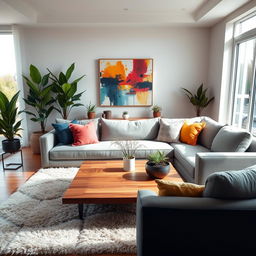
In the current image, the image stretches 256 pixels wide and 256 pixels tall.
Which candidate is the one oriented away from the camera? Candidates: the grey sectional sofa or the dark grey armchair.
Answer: the dark grey armchair

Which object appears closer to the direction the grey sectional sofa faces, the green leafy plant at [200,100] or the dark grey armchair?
the dark grey armchair

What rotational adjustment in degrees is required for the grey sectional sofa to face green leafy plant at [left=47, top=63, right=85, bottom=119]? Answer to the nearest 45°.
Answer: approximately 135° to its right

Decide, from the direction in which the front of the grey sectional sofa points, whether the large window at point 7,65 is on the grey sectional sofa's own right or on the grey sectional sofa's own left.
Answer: on the grey sectional sofa's own right

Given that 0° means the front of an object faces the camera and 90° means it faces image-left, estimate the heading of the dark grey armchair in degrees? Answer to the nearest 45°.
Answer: approximately 180°

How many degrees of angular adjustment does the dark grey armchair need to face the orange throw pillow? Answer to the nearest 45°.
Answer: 0° — it already faces it

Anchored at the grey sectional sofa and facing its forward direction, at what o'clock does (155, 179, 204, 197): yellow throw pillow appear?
The yellow throw pillow is roughly at 12 o'clock from the grey sectional sofa.

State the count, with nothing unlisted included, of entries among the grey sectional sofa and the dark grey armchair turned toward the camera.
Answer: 1

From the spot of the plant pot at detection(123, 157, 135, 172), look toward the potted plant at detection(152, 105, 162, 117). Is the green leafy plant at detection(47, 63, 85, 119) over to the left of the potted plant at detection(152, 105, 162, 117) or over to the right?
left

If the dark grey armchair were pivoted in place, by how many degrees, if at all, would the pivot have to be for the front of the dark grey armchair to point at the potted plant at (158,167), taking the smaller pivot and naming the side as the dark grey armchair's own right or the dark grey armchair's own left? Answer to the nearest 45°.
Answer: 0° — it already faces it

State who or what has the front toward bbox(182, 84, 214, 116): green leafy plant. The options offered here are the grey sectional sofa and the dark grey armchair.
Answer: the dark grey armchair

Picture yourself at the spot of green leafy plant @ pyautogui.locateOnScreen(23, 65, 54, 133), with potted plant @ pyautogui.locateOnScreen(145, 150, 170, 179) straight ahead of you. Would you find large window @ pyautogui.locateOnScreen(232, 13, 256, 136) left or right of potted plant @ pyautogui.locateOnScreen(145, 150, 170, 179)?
left

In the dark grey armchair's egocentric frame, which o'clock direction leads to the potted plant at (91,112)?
The potted plant is roughly at 11 o'clock from the dark grey armchair.
